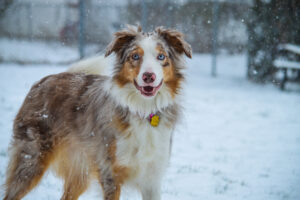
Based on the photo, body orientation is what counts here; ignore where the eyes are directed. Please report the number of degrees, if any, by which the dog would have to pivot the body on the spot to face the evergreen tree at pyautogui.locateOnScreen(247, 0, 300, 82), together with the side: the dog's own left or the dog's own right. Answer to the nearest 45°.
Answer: approximately 90° to the dog's own left

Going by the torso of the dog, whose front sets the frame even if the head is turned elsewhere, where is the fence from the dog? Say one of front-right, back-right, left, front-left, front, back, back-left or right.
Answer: back-left

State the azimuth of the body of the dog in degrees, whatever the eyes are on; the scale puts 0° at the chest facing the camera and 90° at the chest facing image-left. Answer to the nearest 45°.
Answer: approximately 315°
